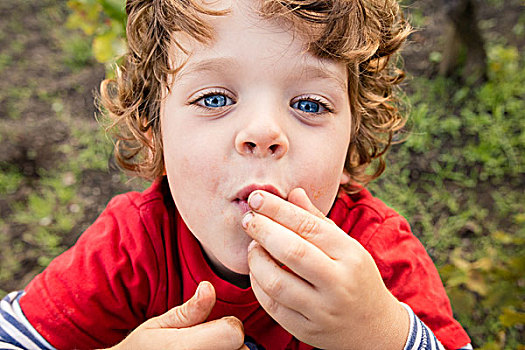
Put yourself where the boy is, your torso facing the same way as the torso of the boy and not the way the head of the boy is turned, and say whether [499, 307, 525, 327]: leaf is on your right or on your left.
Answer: on your left

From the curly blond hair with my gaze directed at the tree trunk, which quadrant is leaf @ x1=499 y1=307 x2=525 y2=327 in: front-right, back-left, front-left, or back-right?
front-right

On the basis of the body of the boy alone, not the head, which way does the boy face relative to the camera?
toward the camera

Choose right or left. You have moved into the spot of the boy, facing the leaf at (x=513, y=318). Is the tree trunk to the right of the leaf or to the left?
left

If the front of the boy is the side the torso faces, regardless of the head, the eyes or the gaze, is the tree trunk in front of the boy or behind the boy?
behind

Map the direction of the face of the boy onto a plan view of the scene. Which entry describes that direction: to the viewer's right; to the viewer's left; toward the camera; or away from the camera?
toward the camera

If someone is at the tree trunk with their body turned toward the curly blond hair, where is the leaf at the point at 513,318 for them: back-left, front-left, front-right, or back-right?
front-left
